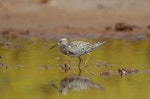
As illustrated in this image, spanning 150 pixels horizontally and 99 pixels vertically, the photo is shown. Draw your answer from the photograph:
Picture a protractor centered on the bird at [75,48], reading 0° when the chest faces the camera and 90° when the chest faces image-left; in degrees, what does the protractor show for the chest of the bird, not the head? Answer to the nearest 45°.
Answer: approximately 90°
